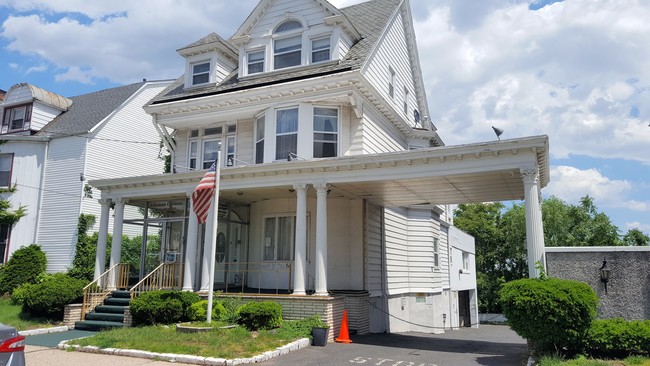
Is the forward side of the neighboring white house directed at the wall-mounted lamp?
no

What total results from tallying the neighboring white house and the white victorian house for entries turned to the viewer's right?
0

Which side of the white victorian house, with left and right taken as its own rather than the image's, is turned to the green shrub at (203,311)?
front

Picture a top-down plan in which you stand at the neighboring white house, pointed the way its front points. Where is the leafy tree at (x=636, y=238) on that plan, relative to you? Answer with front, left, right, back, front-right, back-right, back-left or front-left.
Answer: back-left

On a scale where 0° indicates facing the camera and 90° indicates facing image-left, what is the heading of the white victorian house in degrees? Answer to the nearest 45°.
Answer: approximately 45°

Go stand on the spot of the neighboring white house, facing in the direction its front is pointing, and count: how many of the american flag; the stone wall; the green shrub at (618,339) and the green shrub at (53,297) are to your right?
0

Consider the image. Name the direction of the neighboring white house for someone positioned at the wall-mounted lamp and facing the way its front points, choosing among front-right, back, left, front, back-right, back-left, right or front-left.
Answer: right

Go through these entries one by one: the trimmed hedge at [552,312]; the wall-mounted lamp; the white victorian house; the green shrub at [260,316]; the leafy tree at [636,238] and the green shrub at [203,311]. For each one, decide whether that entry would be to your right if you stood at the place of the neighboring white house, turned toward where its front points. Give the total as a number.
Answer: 0

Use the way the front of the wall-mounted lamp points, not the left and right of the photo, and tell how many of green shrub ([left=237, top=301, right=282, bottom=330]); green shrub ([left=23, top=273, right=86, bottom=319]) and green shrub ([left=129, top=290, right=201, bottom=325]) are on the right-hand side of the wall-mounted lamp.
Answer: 3

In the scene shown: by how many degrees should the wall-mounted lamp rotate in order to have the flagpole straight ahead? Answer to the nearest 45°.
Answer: approximately 90° to its right

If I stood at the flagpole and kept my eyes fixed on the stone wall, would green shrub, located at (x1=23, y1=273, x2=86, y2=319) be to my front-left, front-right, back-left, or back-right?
back-left

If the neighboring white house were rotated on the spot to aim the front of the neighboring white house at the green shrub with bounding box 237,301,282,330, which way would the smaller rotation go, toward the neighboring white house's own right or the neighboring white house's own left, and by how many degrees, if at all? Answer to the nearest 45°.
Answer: approximately 45° to the neighboring white house's own left

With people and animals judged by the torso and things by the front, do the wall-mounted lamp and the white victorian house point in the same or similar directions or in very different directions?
same or similar directions

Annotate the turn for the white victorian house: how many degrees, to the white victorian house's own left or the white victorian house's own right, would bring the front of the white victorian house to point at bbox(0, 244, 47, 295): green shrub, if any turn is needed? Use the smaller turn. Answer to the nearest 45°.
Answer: approximately 90° to the white victorian house's own right

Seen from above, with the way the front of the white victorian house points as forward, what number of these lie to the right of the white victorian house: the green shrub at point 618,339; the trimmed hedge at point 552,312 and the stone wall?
0

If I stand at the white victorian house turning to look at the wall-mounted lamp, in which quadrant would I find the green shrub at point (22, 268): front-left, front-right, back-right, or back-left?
back-right

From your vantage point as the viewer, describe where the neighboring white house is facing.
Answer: facing the viewer and to the left of the viewer

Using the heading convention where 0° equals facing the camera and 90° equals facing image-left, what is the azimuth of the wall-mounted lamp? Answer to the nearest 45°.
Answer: approximately 0°

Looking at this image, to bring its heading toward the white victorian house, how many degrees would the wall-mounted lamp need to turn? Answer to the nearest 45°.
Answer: approximately 90° to its right
